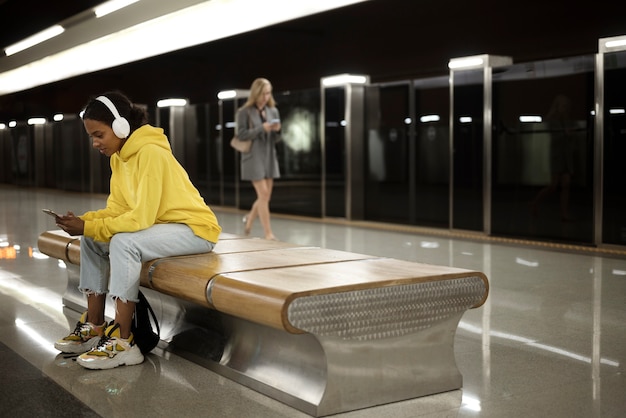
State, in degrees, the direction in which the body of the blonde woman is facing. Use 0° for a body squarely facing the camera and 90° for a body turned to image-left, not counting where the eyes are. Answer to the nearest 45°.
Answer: approximately 315°

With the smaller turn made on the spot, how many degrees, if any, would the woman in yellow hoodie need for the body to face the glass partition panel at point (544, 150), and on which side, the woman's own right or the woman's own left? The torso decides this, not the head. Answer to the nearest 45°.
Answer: approximately 135° to the woman's own right

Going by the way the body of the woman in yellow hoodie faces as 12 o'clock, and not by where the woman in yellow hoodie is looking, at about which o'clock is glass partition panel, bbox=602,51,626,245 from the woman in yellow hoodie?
The glass partition panel is roughly at 5 o'clock from the woman in yellow hoodie.

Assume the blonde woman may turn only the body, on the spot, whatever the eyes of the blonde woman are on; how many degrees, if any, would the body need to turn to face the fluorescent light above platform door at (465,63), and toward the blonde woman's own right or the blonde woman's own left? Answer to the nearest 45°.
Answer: approximately 45° to the blonde woman's own left

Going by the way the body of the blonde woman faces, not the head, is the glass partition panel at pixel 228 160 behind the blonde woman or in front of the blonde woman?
behind

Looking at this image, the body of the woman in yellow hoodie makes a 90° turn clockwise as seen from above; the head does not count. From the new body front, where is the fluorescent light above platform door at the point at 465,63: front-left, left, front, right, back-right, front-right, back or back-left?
front-right

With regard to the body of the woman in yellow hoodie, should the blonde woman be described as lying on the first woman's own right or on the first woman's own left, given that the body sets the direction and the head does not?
on the first woman's own right

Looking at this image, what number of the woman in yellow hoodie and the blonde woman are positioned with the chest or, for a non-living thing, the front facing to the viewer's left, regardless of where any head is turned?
1

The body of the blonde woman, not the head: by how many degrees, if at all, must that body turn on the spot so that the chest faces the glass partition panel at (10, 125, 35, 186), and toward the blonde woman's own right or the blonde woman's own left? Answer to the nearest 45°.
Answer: approximately 180°

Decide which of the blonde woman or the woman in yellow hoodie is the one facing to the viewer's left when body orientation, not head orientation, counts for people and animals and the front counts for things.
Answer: the woman in yellow hoodie

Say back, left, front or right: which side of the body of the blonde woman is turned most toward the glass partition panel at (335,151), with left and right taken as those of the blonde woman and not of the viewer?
left

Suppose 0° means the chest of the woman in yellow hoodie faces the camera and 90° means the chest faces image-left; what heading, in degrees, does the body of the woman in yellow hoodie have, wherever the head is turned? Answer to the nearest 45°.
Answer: approximately 90°
